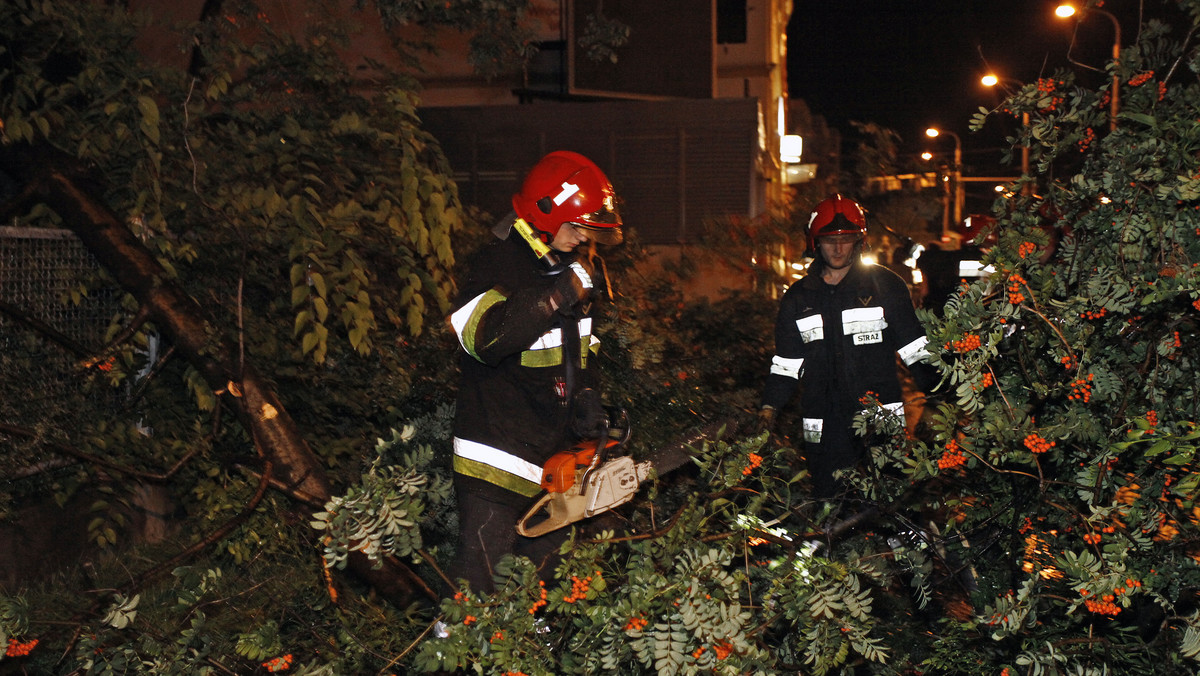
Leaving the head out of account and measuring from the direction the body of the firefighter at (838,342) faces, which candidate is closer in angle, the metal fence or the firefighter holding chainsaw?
the firefighter holding chainsaw

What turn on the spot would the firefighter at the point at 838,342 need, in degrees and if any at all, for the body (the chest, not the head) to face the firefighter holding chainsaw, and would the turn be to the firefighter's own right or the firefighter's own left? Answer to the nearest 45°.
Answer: approximately 45° to the firefighter's own right

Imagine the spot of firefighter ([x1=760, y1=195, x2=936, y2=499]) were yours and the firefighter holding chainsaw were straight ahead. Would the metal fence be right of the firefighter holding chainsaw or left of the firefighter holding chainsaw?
right

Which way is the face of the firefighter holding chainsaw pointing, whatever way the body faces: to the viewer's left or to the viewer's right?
to the viewer's right

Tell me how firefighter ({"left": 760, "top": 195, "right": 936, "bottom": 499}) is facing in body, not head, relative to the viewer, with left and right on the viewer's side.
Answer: facing the viewer

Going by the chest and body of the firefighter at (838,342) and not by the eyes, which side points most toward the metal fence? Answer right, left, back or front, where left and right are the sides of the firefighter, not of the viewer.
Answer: right

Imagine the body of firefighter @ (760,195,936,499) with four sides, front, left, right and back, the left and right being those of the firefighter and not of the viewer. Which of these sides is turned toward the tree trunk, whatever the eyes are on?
right

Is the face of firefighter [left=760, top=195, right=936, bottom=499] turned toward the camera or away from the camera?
toward the camera
